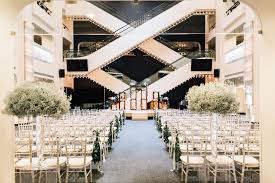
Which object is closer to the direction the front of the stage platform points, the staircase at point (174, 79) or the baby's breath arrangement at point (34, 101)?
the baby's breath arrangement

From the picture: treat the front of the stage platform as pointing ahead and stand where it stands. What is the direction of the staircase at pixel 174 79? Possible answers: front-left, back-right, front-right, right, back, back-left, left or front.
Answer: back-left

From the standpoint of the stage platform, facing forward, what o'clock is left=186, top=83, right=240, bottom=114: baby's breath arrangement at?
The baby's breath arrangement is roughly at 12 o'clock from the stage platform.

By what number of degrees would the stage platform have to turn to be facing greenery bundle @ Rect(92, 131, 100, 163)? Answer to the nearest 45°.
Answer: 0° — it already faces it

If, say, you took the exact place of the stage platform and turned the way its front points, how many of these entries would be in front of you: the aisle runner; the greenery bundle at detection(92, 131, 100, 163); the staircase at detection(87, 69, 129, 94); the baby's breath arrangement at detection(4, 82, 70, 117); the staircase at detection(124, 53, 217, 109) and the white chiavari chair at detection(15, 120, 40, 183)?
4

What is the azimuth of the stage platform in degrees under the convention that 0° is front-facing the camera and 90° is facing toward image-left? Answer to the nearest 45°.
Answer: approximately 0°

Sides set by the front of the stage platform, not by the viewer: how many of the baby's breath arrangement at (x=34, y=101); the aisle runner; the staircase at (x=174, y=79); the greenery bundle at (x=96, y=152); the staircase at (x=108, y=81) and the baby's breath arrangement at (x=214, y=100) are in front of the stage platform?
4

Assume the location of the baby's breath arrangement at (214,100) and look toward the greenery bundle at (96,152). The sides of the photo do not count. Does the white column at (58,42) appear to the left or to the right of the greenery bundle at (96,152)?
right

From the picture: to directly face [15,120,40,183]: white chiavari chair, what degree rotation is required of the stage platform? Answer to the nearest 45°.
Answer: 0° — it already faces it
